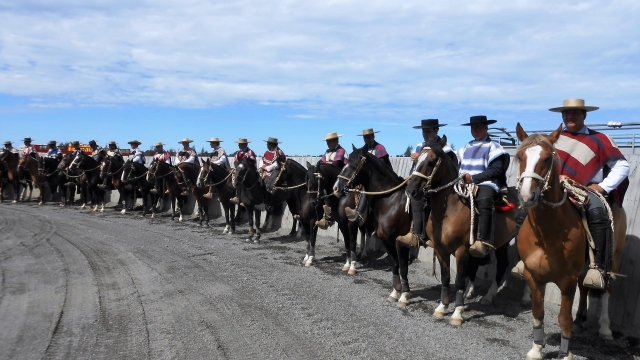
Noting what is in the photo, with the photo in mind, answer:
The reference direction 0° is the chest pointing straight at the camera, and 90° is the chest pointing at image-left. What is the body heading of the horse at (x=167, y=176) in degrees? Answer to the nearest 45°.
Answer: approximately 45°

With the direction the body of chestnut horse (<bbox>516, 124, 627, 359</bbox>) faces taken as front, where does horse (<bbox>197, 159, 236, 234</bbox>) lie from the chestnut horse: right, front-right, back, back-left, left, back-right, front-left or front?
right

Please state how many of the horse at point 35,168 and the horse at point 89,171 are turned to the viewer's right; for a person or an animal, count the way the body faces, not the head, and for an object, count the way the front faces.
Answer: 0

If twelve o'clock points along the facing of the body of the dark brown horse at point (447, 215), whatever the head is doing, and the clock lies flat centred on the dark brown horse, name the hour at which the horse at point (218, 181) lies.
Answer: The horse is roughly at 3 o'clock from the dark brown horse.

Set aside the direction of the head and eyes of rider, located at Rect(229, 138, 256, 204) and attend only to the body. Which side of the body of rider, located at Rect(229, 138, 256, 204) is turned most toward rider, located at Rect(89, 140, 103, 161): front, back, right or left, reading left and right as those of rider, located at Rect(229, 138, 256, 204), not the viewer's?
right

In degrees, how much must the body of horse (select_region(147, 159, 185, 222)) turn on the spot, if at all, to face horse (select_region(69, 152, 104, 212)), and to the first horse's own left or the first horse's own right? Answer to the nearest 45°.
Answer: approximately 90° to the first horse's own right

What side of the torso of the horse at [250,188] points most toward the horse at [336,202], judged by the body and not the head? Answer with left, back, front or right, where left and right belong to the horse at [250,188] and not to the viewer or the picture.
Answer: left

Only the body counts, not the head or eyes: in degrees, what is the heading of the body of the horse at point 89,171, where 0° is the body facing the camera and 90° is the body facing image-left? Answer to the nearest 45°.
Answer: approximately 45°

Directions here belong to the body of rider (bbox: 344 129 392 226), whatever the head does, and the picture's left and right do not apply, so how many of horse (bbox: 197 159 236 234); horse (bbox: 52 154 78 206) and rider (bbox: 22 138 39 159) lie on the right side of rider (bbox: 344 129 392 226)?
3

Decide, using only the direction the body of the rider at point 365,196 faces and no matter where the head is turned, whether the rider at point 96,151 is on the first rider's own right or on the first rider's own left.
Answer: on the first rider's own right

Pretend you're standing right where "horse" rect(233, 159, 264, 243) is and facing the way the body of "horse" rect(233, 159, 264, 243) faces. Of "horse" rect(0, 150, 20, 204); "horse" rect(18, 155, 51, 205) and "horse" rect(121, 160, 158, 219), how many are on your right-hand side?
3
